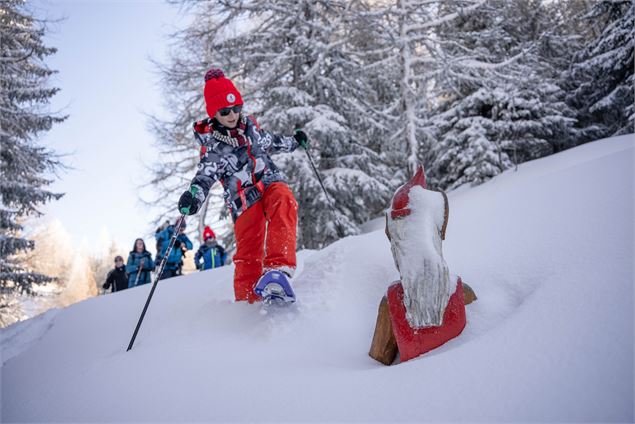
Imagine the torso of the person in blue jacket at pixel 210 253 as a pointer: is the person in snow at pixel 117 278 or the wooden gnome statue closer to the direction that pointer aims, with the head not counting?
the wooden gnome statue

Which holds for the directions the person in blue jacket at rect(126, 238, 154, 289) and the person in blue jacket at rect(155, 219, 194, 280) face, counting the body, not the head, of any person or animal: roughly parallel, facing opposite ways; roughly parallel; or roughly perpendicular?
roughly parallel

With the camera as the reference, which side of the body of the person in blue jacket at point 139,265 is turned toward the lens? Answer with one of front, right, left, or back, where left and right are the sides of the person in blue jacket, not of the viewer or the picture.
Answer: front

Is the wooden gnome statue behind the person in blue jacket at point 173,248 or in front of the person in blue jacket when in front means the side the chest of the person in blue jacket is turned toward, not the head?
in front

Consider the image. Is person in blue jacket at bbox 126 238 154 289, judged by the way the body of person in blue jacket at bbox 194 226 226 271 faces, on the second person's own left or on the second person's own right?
on the second person's own right

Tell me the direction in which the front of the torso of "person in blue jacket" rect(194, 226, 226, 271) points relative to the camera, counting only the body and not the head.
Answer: toward the camera

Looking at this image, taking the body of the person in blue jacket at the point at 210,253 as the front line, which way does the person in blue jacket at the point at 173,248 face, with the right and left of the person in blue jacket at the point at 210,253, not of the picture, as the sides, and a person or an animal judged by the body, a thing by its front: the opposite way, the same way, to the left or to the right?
the same way

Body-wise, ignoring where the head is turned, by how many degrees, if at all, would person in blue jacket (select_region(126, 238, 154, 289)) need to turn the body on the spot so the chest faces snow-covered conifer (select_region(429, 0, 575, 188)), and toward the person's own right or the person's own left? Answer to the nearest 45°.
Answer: approximately 90° to the person's own left

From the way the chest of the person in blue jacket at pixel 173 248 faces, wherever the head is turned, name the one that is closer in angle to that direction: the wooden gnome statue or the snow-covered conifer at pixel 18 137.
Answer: the wooden gnome statue

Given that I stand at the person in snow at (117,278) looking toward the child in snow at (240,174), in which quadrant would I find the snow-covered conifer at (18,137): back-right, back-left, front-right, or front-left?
back-right

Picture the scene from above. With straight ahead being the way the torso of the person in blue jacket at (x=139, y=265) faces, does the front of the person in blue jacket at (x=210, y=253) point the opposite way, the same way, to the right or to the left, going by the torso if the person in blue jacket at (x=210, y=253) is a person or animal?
the same way
